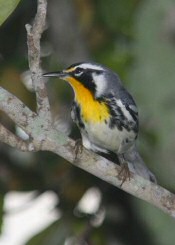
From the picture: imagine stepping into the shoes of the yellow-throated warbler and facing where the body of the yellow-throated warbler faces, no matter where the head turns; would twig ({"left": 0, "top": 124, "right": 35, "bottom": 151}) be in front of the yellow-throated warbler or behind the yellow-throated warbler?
in front

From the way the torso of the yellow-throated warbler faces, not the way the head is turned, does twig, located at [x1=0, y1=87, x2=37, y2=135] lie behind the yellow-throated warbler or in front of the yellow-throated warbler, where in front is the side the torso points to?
in front

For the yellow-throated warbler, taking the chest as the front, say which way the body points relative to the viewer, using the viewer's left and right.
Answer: facing the viewer and to the left of the viewer
